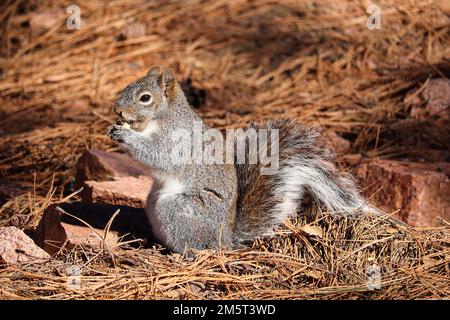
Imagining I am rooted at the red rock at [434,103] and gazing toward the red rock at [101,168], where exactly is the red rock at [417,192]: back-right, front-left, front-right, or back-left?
front-left

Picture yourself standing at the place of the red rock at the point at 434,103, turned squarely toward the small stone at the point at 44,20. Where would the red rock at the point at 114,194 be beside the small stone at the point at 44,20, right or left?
left

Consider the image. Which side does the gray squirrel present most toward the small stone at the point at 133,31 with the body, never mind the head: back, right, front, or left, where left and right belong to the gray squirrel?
right

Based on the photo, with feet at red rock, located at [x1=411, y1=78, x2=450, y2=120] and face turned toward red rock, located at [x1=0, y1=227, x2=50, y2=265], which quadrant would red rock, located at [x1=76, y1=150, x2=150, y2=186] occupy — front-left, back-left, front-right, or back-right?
front-right

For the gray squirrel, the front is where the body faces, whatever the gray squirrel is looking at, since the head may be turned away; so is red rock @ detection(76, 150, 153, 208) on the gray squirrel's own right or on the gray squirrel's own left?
on the gray squirrel's own right

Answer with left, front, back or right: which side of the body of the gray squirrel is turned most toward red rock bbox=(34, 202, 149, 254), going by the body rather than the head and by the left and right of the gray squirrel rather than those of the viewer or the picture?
front

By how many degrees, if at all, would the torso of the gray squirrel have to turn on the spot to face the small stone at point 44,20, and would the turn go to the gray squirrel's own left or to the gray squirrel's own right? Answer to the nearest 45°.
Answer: approximately 45° to the gray squirrel's own right

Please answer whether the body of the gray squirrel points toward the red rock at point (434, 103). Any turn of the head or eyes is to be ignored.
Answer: no

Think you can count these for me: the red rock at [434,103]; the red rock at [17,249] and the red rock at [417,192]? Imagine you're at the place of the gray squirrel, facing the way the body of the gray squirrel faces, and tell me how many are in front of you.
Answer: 1

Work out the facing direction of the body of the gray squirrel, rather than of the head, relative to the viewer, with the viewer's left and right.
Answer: facing to the left of the viewer

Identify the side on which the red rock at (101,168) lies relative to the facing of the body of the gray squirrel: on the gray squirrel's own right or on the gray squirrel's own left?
on the gray squirrel's own right

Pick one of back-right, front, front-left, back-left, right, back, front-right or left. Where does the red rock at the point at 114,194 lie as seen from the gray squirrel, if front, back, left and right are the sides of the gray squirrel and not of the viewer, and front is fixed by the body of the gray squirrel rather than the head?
front-right

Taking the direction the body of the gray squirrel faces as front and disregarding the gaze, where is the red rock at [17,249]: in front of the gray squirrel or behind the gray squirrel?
in front

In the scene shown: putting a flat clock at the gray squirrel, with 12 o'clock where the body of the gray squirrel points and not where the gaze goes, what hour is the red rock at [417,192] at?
The red rock is roughly at 5 o'clock from the gray squirrel.
